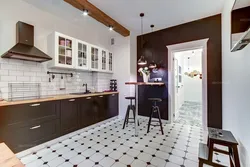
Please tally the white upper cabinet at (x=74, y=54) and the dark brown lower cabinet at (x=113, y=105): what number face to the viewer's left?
0

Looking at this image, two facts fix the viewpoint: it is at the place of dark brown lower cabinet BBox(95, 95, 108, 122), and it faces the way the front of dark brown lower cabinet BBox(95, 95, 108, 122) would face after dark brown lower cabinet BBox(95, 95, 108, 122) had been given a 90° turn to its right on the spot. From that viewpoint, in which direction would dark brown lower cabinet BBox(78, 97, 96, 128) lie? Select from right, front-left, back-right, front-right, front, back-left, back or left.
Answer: front

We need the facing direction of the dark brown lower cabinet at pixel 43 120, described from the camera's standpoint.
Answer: facing the viewer and to the right of the viewer

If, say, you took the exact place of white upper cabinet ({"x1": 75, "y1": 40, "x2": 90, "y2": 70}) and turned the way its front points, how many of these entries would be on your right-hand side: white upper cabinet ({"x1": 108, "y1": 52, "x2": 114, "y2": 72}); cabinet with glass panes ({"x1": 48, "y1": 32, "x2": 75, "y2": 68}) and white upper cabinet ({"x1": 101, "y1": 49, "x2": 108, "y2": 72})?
1

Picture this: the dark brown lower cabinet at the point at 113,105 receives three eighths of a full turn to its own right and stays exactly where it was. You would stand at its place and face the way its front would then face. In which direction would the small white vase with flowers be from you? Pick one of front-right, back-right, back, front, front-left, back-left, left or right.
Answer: back-left

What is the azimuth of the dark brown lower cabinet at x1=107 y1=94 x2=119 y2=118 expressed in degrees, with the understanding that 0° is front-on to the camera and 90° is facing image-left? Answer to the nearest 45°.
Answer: approximately 315°

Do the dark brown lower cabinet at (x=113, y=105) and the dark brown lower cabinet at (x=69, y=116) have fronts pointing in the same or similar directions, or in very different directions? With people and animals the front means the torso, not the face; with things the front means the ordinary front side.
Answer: same or similar directions

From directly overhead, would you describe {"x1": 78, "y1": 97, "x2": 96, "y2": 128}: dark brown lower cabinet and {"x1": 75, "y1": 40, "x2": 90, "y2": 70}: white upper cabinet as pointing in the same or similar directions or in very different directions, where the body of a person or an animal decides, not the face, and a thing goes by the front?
same or similar directions

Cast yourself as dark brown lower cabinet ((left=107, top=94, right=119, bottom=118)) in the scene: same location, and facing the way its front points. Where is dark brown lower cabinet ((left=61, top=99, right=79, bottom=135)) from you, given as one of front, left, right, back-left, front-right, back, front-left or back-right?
right

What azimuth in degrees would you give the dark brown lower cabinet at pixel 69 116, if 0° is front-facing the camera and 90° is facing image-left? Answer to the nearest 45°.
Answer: approximately 315°

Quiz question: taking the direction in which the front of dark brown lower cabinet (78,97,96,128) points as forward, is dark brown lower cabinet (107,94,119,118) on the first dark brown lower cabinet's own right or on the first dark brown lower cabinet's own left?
on the first dark brown lower cabinet's own left

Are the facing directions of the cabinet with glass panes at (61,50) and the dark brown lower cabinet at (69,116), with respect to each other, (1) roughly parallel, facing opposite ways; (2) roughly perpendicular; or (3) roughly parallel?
roughly parallel
